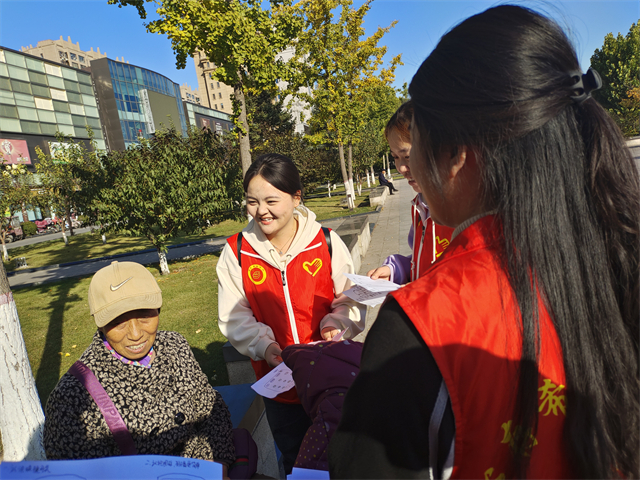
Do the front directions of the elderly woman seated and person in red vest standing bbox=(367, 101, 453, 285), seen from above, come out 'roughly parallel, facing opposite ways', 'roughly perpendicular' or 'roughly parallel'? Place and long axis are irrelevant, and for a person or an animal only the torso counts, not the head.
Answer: roughly perpendicular

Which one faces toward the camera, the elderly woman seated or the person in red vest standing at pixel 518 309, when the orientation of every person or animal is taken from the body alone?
the elderly woman seated

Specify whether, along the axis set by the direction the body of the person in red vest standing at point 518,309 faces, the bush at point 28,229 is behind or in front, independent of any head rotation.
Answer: in front

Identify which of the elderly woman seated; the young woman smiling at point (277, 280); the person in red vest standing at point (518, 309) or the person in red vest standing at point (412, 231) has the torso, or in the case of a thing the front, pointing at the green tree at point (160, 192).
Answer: the person in red vest standing at point (518, 309)

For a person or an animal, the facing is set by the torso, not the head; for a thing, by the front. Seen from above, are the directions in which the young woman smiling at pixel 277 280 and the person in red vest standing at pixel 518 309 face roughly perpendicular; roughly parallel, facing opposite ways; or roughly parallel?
roughly parallel, facing opposite ways

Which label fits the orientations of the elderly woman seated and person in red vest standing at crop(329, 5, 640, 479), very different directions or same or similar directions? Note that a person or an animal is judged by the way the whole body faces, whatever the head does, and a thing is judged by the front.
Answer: very different directions

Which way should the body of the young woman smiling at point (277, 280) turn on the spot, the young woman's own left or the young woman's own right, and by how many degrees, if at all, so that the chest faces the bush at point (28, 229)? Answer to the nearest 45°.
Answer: approximately 135° to the young woman's own right

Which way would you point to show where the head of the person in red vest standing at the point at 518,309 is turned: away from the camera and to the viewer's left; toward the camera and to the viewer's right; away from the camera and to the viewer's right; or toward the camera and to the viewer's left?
away from the camera and to the viewer's left

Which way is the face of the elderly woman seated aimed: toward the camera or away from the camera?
toward the camera

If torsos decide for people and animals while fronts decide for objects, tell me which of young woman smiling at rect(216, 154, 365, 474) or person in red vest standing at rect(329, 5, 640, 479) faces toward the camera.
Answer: the young woman smiling

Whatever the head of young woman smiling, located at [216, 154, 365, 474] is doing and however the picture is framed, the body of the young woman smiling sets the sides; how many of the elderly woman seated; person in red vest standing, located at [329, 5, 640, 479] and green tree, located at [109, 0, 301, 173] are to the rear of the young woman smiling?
1

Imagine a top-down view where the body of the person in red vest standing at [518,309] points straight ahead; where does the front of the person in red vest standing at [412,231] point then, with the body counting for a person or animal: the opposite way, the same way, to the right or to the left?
to the left

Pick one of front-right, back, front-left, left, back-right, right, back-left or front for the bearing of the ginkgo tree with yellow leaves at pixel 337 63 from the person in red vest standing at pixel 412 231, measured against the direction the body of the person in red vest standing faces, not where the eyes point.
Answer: back-right

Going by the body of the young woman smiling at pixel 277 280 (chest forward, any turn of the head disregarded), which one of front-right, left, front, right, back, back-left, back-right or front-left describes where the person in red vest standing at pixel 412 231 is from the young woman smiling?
left

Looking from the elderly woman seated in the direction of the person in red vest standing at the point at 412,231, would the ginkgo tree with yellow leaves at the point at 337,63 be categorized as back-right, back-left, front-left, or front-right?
front-left

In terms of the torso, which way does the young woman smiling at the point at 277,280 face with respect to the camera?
toward the camera

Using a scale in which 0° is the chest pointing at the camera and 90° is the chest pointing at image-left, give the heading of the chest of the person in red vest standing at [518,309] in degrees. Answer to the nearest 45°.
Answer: approximately 135°

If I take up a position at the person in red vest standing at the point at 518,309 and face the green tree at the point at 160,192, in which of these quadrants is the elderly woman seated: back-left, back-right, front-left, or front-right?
front-left
